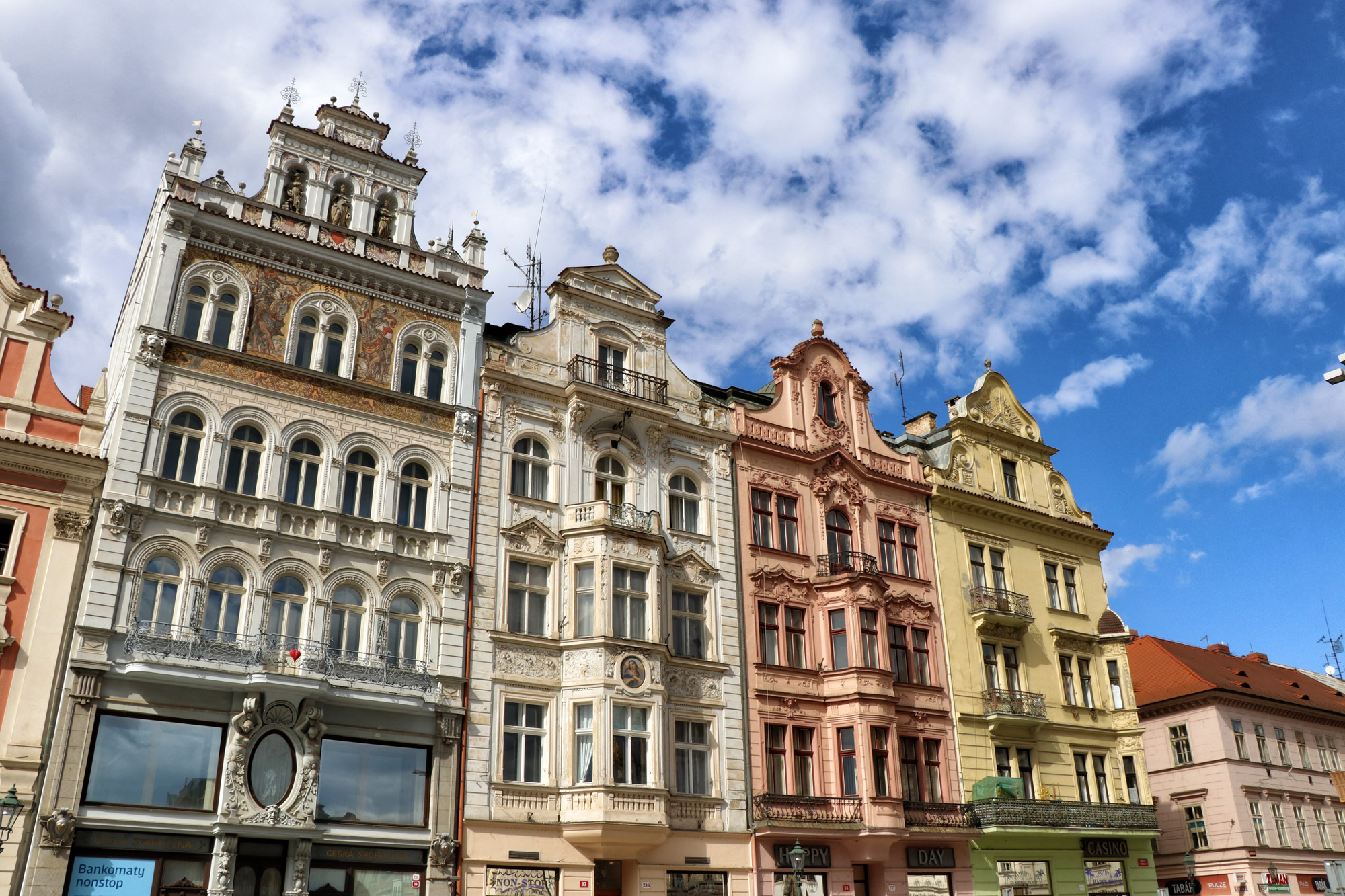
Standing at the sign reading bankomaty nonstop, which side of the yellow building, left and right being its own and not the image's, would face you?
right

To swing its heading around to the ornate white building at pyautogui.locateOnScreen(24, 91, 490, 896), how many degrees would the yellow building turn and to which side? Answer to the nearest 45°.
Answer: approximately 90° to its right

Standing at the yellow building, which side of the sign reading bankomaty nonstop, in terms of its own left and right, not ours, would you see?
left

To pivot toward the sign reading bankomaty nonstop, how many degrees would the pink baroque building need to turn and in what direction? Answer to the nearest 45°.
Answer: approximately 90° to its right

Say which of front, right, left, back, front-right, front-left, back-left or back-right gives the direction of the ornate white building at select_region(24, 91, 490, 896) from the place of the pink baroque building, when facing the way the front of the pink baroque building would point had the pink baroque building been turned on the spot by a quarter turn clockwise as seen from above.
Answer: front

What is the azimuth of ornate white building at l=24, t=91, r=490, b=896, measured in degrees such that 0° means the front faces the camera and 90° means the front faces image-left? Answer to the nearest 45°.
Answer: approximately 0°

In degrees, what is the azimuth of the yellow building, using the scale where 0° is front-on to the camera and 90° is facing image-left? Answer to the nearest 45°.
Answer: approximately 315°

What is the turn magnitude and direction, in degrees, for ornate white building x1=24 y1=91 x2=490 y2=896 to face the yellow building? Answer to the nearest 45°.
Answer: approximately 90° to its left
